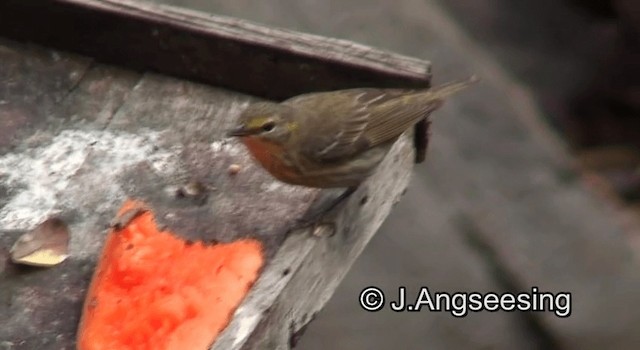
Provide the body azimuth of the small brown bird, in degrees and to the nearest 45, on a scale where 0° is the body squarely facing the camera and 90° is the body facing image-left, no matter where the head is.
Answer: approximately 90°
